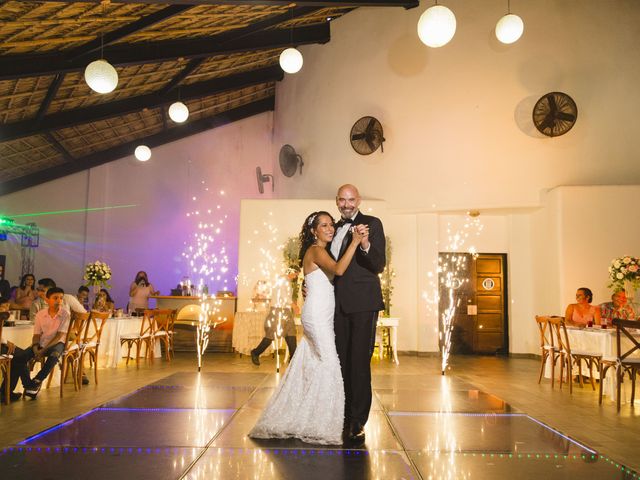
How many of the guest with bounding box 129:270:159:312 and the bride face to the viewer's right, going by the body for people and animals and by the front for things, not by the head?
1

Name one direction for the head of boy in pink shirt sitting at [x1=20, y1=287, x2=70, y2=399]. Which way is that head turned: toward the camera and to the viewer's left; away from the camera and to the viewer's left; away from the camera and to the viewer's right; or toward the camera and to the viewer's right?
toward the camera and to the viewer's right

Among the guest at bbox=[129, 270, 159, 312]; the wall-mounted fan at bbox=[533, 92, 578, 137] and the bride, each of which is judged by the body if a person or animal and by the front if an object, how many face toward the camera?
2

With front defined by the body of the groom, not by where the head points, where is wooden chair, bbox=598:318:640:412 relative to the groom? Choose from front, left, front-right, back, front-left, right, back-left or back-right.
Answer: back

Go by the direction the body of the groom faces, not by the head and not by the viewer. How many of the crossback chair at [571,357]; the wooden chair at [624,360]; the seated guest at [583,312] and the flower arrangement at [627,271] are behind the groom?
4

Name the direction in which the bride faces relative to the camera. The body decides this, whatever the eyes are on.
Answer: to the viewer's right

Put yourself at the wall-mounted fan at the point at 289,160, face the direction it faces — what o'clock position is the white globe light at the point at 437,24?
The white globe light is roughly at 10 o'clock from the wall-mounted fan.

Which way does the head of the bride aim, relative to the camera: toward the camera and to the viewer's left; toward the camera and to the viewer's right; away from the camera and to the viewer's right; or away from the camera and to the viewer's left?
toward the camera and to the viewer's right

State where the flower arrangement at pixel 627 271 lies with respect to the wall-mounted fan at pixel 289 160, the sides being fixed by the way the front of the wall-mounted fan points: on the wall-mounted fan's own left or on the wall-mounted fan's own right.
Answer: on the wall-mounted fan's own left
